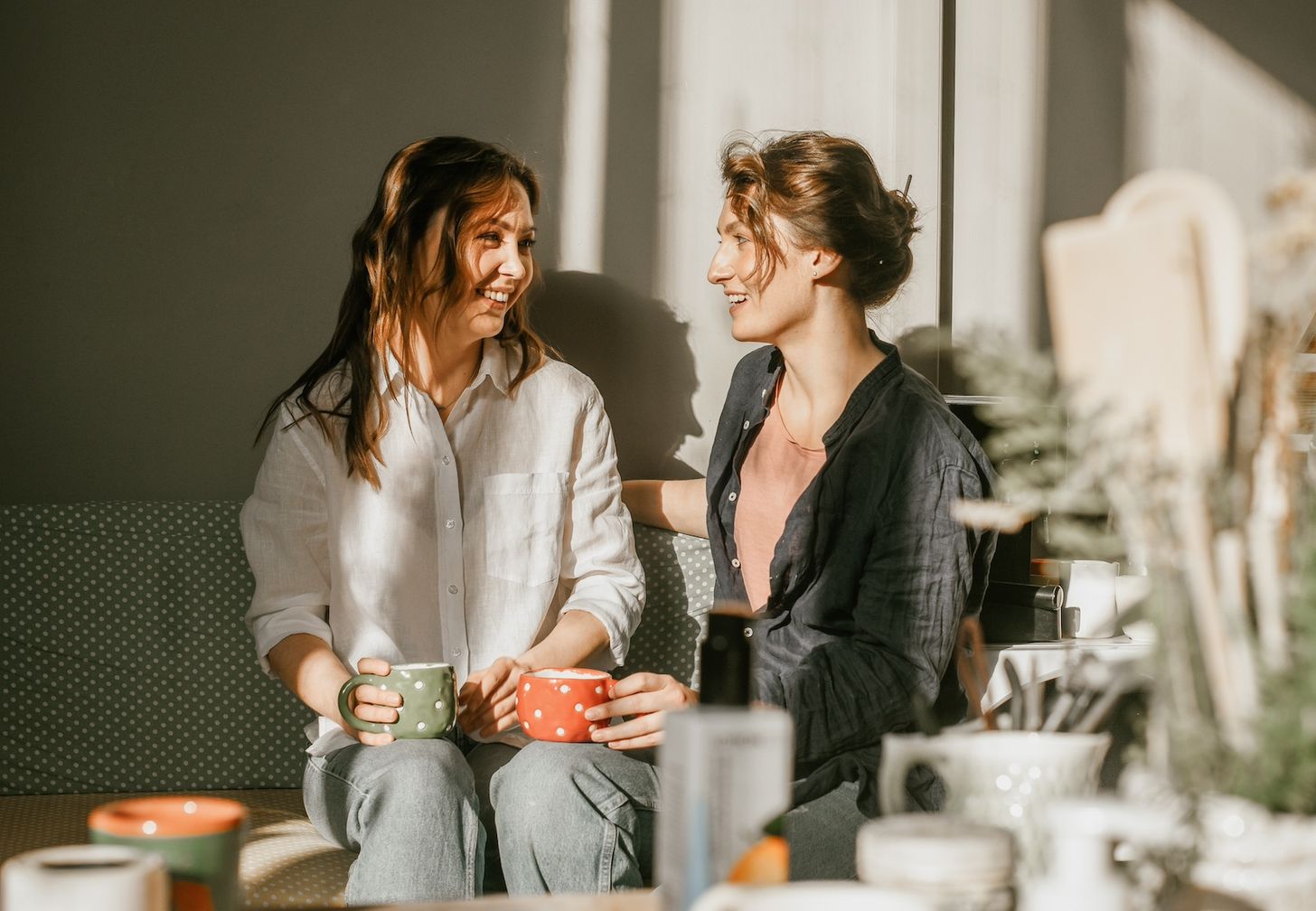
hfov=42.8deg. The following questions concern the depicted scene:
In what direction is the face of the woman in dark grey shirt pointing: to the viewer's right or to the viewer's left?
to the viewer's left

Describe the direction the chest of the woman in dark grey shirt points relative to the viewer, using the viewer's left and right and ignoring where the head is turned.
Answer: facing the viewer and to the left of the viewer

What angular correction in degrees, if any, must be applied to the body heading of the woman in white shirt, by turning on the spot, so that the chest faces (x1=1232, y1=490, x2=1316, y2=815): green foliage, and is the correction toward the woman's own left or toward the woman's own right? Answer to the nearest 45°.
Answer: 0° — they already face it

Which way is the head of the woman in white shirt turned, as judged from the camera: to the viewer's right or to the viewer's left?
to the viewer's right

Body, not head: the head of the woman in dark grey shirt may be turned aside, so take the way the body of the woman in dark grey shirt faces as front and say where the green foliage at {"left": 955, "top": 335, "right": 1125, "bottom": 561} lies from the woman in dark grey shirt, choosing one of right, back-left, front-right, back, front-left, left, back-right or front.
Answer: front-left

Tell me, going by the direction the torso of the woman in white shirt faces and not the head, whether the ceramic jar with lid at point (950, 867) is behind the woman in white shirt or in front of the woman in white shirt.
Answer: in front

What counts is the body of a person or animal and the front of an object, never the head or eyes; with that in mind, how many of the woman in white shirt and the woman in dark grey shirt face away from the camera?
0

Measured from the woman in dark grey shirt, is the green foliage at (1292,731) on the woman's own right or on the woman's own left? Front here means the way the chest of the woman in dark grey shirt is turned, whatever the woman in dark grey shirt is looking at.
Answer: on the woman's own left

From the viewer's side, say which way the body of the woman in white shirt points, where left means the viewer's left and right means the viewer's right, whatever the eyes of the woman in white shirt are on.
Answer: facing the viewer
